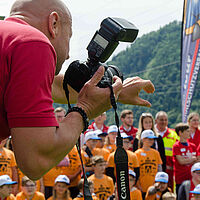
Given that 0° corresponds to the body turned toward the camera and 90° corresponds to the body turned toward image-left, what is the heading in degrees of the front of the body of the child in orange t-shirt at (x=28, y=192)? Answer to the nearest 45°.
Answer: approximately 0°

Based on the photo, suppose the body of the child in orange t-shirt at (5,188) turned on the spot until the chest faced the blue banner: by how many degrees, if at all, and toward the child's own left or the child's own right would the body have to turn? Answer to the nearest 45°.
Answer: approximately 90° to the child's own left

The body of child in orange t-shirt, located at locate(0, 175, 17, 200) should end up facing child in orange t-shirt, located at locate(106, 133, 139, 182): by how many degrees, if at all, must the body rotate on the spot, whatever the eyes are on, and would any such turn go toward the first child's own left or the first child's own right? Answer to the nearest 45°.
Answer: approximately 45° to the first child's own left

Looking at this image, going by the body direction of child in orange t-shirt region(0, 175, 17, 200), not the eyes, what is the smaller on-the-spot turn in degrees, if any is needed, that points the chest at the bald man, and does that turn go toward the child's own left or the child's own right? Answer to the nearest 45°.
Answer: approximately 45° to the child's own right

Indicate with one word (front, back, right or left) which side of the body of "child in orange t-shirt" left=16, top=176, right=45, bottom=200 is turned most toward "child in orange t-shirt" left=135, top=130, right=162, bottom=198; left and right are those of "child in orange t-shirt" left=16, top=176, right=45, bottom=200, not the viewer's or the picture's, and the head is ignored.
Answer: left

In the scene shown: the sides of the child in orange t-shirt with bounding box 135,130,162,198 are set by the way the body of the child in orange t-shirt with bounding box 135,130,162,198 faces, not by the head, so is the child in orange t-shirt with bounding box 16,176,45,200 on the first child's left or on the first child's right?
on the first child's right

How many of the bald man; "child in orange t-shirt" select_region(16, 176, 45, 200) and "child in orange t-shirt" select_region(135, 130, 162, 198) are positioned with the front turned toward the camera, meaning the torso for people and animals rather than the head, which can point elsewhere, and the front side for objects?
2

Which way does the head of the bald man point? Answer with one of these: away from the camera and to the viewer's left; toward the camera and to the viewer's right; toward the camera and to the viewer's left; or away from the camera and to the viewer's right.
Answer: away from the camera and to the viewer's right

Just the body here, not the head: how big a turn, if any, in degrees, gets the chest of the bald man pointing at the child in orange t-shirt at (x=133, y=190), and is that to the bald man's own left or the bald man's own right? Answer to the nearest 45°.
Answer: approximately 45° to the bald man's own left

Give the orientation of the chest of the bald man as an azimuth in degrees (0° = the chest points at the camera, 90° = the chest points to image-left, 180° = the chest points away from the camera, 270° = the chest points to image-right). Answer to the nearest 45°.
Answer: approximately 225°
